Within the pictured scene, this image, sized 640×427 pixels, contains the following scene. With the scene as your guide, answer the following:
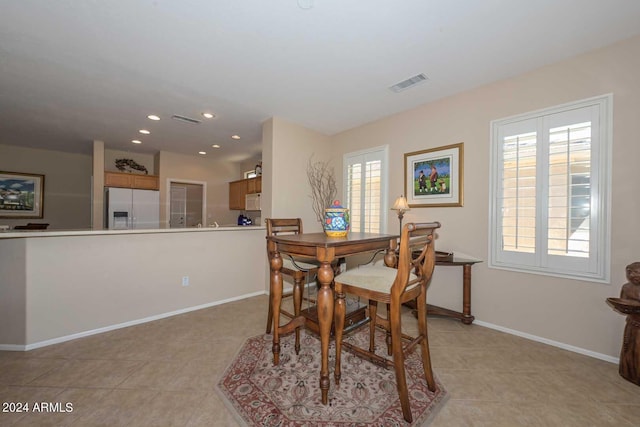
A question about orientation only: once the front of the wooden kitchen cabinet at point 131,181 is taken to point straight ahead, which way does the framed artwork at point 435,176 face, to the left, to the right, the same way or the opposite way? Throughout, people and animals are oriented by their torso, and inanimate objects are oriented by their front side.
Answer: to the right

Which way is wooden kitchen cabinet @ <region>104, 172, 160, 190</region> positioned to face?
toward the camera

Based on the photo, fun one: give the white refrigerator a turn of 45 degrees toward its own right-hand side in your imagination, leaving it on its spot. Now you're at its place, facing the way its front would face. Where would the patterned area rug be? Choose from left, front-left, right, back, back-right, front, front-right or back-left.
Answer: front-left

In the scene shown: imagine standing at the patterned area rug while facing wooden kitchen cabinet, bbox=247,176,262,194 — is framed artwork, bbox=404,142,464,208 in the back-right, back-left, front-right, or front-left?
front-right

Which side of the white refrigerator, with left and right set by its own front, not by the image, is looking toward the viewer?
front

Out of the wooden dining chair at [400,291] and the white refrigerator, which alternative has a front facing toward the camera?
the white refrigerator

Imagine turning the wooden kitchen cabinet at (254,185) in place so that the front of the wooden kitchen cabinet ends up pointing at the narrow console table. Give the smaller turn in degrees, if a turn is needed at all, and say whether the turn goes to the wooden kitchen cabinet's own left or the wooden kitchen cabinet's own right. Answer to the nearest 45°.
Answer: approximately 90° to the wooden kitchen cabinet's own left

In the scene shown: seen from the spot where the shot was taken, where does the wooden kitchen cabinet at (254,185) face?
facing the viewer and to the left of the viewer

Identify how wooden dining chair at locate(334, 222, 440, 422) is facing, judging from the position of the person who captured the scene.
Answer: facing away from the viewer and to the left of the viewer

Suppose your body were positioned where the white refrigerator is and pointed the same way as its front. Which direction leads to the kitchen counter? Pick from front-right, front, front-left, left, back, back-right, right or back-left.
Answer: front

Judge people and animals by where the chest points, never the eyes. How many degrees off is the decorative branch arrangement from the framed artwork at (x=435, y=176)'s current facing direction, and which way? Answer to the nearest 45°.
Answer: approximately 45° to its right

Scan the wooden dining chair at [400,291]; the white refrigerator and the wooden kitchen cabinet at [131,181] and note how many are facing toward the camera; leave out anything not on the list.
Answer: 2

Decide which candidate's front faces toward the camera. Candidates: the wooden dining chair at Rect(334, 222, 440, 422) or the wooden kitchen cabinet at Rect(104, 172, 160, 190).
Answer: the wooden kitchen cabinet
